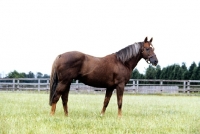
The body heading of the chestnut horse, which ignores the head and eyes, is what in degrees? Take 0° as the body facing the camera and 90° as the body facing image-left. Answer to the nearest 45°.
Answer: approximately 270°
